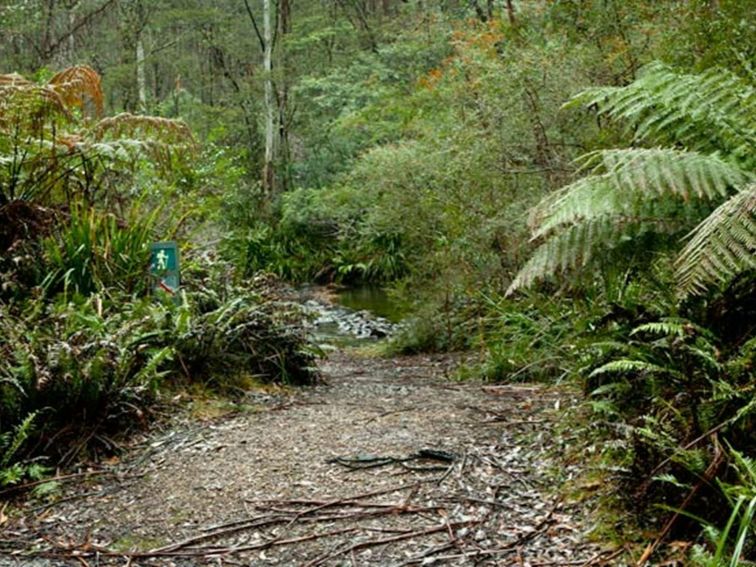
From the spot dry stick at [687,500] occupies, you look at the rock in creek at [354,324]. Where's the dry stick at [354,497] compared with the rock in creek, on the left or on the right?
left

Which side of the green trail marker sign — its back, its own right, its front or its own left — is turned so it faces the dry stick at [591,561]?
front

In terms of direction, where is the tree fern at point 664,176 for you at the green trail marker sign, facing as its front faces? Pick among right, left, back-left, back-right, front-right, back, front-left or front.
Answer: front-left

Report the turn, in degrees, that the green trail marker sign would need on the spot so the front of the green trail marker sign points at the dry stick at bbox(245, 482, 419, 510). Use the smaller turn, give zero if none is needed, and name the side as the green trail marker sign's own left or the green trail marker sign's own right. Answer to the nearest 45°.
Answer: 0° — it already faces it

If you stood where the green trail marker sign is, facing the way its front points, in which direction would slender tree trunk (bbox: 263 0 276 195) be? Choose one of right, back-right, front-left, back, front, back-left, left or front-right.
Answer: back

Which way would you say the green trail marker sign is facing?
toward the camera

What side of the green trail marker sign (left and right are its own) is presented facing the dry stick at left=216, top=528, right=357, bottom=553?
front

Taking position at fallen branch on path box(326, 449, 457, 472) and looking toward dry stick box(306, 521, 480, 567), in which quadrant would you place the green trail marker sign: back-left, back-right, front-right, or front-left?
back-right

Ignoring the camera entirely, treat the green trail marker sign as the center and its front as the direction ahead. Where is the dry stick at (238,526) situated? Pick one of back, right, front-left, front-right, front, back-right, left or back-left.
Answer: front

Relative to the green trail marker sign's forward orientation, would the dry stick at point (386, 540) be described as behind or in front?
in front

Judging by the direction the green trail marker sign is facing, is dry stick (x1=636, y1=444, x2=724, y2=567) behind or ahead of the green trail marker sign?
ahead

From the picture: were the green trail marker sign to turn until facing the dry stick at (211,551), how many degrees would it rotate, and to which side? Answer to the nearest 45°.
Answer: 0° — it already faces it

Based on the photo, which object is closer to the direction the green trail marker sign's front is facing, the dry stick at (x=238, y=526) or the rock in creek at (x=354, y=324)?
the dry stick
